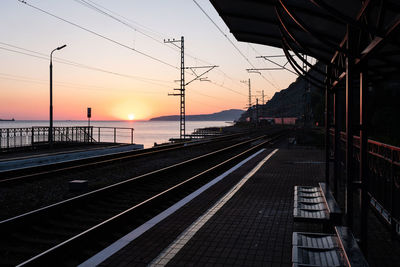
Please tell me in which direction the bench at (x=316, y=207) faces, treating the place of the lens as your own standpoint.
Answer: facing to the left of the viewer

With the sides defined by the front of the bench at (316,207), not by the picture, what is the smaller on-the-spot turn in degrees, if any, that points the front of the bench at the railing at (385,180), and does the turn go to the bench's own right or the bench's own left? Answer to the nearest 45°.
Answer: approximately 135° to the bench's own right

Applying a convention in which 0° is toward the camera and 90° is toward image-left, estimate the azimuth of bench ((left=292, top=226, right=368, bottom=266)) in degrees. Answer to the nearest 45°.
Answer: approximately 90°

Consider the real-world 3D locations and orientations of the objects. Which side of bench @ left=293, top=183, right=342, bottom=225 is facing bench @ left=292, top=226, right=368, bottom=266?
left

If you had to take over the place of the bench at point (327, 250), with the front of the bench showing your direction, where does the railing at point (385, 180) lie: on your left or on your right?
on your right

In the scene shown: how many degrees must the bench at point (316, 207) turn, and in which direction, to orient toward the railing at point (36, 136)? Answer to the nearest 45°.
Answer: approximately 45° to its right

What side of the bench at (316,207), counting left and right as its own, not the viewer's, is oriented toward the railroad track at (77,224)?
front

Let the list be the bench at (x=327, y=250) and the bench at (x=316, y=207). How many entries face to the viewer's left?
2

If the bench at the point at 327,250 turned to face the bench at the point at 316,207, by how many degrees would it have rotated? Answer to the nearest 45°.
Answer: approximately 90° to its right

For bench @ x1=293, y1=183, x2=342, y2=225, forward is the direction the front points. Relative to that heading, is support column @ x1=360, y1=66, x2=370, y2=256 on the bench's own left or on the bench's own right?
on the bench's own left
